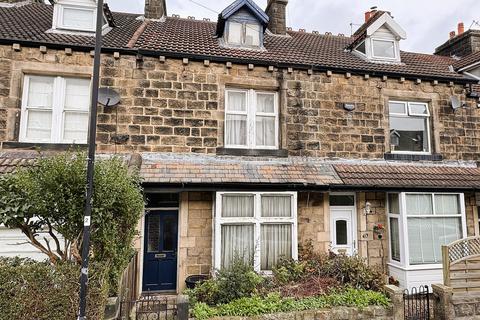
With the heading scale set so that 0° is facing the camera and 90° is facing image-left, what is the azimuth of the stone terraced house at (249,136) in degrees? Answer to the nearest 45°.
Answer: approximately 0°

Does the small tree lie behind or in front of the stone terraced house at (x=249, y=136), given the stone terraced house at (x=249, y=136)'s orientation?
in front

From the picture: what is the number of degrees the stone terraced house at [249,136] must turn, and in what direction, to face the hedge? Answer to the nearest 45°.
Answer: approximately 45° to its right
